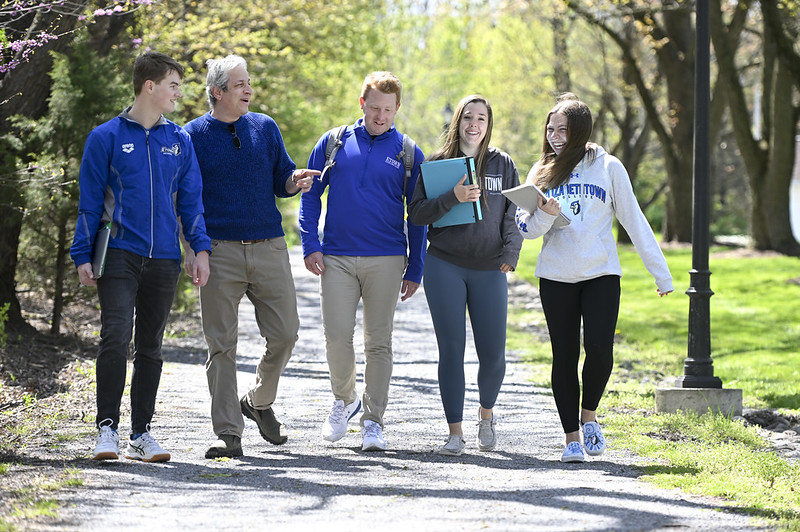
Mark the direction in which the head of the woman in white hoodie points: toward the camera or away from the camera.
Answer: toward the camera

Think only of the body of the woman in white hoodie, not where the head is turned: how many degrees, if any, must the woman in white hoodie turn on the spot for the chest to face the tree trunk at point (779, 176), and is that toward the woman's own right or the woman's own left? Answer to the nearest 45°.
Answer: approximately 180°

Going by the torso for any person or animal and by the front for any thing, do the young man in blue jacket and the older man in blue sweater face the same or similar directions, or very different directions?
same or similar directions

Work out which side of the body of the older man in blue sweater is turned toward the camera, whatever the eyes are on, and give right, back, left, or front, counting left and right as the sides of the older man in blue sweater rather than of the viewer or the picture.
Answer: front

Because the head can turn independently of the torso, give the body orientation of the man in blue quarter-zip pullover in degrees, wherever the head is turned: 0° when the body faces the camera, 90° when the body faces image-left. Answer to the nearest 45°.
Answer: approximately 0°

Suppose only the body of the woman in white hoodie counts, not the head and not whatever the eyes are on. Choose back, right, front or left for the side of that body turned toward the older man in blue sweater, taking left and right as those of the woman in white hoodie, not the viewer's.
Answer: right

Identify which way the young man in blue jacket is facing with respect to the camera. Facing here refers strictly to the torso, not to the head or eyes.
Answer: toward the camera

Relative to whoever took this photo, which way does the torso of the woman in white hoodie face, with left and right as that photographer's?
facing the viewer

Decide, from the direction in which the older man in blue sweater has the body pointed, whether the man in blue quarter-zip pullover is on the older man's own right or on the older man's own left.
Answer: on the older man's own left

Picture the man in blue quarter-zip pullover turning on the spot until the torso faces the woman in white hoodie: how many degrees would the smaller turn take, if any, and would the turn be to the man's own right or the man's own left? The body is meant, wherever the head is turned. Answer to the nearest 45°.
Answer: approximately 90° to the man's own left

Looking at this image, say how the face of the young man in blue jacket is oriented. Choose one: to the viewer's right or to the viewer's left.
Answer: to the viewer's right
